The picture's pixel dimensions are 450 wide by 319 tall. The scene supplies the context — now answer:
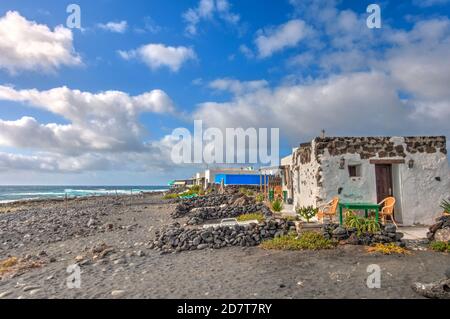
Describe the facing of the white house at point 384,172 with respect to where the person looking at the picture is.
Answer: facing the viewer

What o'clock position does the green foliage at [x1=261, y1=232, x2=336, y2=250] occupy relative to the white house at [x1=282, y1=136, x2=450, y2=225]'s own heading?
The green foliage is roughly at 1 o'clock from the white house.

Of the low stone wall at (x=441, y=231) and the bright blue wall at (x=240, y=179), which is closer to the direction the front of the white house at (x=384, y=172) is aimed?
the low stone wall

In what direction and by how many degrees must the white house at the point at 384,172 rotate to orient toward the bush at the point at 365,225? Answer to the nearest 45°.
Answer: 0° — it already faces it

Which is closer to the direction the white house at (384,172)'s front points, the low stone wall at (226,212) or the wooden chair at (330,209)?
the wooden chair

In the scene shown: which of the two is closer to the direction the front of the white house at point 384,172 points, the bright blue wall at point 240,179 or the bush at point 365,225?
the bush

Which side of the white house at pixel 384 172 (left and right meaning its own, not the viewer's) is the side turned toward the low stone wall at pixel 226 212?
right

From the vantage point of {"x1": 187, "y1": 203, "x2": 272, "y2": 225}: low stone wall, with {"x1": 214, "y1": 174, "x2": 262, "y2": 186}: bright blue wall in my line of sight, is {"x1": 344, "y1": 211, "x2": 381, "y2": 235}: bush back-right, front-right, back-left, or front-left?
back-right

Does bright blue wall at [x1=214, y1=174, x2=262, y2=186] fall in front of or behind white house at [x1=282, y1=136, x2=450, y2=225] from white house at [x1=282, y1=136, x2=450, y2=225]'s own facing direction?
behind
